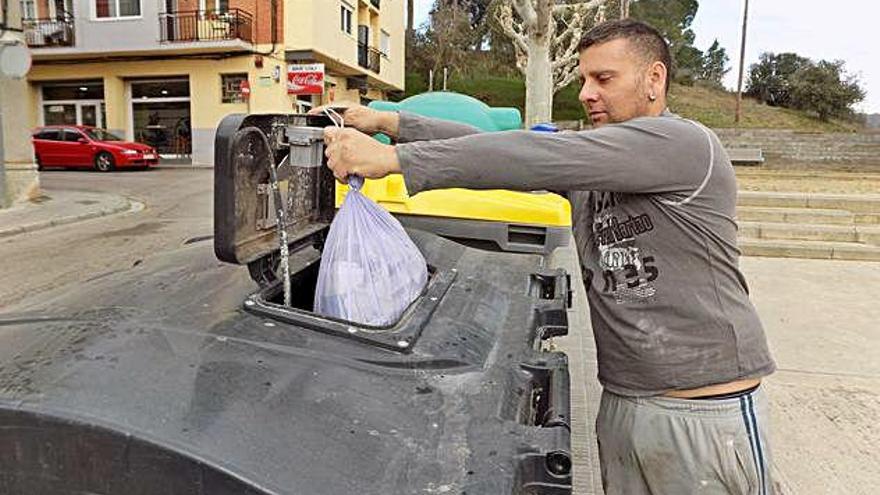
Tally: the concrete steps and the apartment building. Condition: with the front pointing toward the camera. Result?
2

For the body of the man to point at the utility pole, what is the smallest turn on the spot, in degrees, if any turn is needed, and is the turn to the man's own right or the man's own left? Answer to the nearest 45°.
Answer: approximately 135° to the man's own right

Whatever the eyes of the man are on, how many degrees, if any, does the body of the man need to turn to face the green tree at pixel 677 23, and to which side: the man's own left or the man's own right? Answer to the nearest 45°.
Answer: approximately 135° to the man's own right

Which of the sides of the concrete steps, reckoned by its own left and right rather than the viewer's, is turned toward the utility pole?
back

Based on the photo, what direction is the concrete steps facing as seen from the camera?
toward the camera

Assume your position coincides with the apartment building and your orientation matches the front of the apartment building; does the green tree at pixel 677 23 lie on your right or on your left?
on your left

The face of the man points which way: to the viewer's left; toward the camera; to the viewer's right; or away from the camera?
to the viewer's left

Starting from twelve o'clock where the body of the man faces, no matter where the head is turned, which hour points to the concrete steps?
The concrete steps is roughly at 5 o'clock from the man.

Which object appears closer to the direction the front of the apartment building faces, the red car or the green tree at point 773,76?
the red car

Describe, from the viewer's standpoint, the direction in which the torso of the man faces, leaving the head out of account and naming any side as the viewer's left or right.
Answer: facing the viewer and to the left of the viewer

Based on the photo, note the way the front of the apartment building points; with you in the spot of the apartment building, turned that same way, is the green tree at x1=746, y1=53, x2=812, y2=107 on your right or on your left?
on your left

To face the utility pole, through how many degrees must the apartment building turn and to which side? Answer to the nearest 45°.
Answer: approximately 90° to its left

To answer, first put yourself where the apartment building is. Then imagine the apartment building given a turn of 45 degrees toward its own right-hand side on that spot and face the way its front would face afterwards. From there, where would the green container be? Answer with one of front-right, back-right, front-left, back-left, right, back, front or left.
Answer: front-left

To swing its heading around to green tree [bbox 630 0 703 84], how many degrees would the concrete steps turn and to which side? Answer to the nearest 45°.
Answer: approximately 180°

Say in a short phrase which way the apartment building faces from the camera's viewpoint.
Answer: facing the viewer
